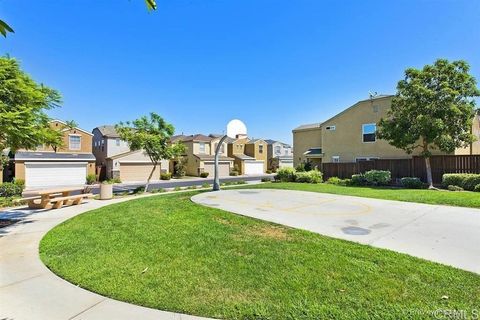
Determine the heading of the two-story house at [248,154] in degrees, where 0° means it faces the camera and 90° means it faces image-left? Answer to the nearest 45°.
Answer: approximately 315°

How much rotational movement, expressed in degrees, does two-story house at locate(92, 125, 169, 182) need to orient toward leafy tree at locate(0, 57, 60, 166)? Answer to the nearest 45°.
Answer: approximately 45° to its right

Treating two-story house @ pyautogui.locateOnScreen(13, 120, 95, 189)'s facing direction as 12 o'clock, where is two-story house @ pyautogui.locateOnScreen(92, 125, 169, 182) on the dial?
two-story house @ pyautogui.locateOnScreen(92, 125, 169, 182) is roughly at 8 o'clock from two-story house @ pyautogui.locateOnScreen(13, 120, 95, 189).

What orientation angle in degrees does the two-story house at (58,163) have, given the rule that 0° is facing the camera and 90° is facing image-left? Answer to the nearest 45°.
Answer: approximately 0°

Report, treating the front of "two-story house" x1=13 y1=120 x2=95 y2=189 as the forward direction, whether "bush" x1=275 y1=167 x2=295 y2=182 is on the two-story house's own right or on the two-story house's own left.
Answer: on the two-story house's own left

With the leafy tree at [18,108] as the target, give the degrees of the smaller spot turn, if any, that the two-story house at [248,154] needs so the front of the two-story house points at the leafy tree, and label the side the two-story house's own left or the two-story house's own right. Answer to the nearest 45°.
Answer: approximately 45° to the two-story house's own right

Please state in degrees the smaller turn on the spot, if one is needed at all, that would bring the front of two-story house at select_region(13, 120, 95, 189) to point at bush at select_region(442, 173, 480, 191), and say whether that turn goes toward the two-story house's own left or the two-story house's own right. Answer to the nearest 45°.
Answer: approximately 45° to the two-story house's own left

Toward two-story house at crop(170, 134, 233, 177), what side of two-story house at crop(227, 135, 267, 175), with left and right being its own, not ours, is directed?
right
